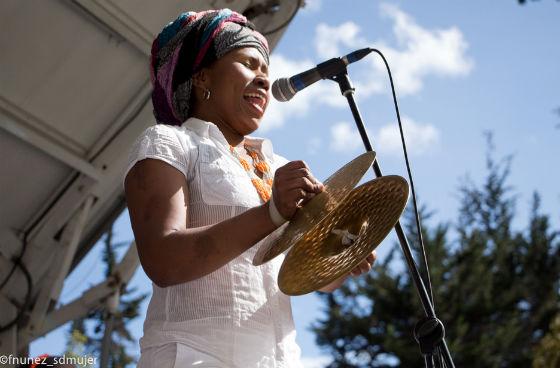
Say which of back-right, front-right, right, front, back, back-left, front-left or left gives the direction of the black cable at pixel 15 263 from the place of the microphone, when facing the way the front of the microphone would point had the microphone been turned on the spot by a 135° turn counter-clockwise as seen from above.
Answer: back

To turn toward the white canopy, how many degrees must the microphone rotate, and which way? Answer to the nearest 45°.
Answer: approximately 45° to its right

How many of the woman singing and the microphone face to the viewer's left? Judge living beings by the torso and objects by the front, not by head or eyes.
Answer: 1

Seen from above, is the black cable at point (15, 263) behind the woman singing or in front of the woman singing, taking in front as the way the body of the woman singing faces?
behind

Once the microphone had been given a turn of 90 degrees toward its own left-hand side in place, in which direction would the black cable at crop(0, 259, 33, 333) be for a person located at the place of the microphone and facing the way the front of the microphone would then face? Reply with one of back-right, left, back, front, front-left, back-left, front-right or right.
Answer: back-right

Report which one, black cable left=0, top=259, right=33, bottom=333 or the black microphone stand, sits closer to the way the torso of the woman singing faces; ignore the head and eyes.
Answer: the black microphone stand

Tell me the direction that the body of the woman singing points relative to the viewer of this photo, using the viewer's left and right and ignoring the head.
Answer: facing the viewer and to the right of the viewer

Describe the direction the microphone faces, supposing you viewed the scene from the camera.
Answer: facing to the left of the viewer

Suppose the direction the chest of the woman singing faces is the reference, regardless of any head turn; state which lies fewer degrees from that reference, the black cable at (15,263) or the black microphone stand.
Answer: the black microphone stand
